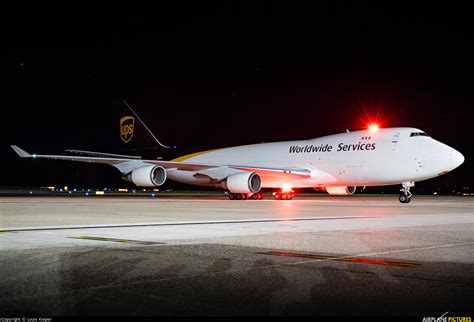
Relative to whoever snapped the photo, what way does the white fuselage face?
facing the viewer and to the right of the viewer
